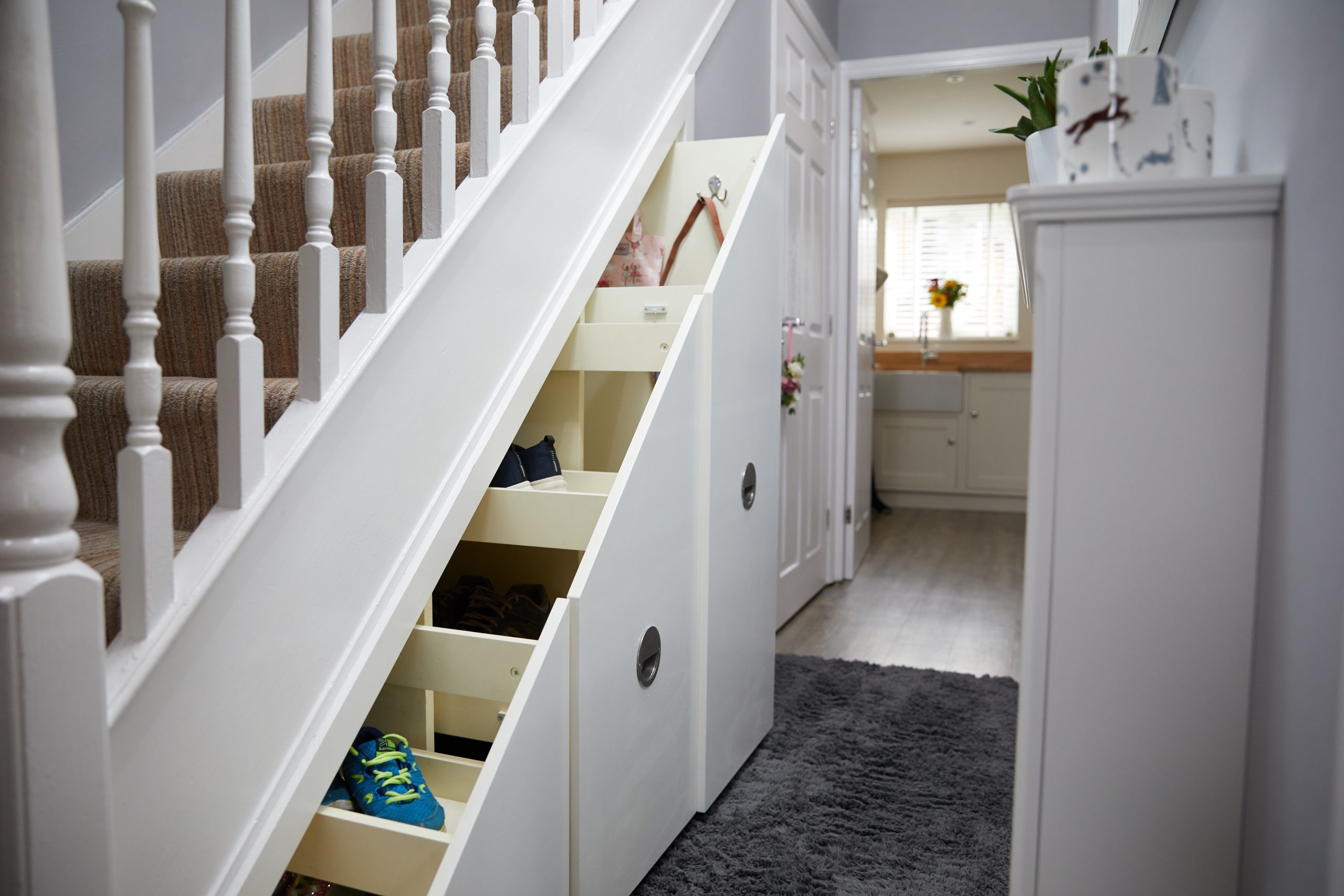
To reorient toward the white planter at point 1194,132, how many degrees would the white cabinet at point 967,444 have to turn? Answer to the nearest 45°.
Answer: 0° — it already faces it

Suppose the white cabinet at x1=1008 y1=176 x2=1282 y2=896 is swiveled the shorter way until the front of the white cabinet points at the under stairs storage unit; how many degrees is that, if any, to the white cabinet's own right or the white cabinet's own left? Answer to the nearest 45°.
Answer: approximately 45° to the white cabinet's own right

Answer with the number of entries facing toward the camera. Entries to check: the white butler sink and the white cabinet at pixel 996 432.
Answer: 2

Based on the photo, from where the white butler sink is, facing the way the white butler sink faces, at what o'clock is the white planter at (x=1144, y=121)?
The white planter is roughly at 12 o'clock from the white butler sink.

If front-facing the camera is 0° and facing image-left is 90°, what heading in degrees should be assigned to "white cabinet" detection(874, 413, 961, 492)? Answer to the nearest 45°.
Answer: approximately 0°

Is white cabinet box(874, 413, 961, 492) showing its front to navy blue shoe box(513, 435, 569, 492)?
yes

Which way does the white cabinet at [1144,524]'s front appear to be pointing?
to the viewer's left

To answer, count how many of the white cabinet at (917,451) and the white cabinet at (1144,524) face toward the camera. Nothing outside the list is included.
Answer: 1
